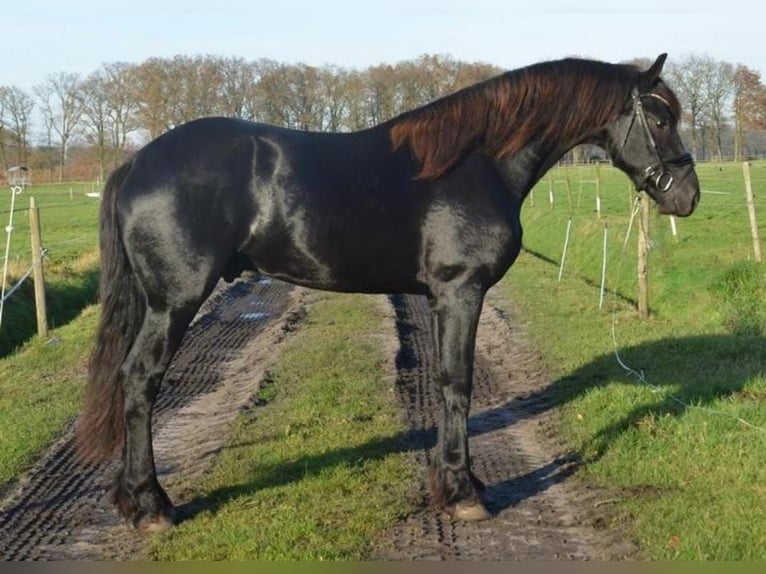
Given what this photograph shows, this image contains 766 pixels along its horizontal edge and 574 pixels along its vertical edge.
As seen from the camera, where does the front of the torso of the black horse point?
to the viewer's right

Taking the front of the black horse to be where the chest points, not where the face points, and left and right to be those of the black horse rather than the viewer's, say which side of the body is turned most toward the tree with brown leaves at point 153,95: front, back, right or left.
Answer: left

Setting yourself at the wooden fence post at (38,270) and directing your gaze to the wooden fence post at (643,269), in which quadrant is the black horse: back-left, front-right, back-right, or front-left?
front-right

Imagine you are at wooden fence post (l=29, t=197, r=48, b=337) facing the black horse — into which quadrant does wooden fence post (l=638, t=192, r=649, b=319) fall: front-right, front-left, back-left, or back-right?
front-left

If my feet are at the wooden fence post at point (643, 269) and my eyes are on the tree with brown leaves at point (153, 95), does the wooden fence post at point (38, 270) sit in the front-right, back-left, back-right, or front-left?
front-left

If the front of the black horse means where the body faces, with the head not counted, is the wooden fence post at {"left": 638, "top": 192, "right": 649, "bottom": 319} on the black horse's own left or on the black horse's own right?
on the black horse's own left

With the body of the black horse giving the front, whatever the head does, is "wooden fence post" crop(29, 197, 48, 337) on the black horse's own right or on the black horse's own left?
on the black horse's own left

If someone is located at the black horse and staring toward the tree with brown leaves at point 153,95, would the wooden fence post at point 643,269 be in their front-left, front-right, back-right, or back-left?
front-right
